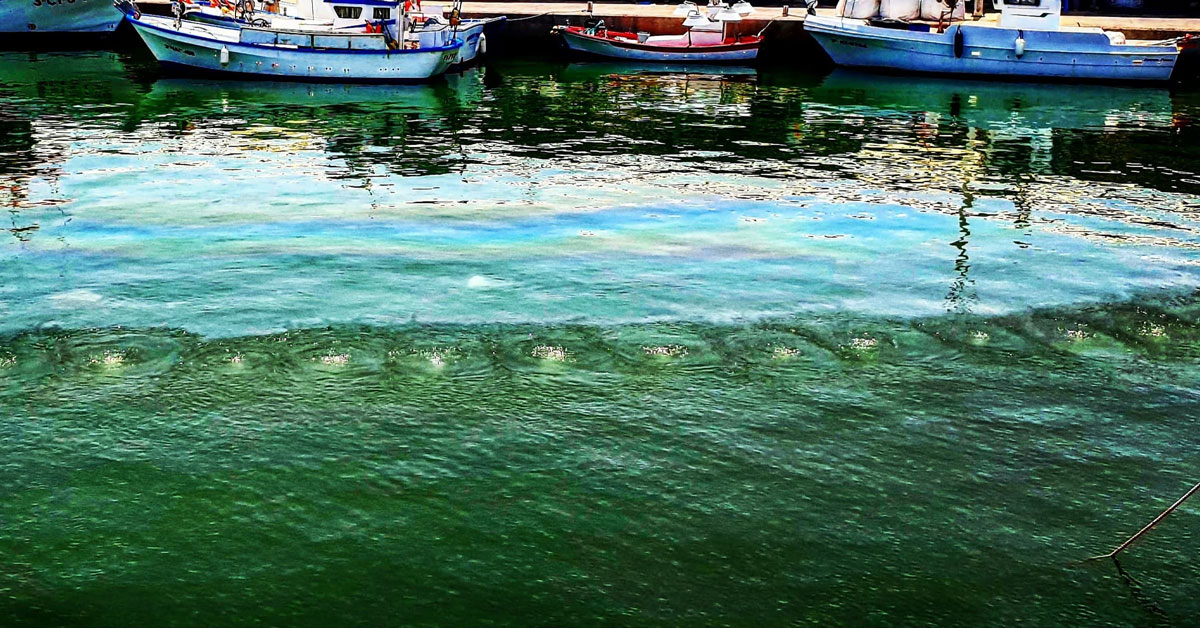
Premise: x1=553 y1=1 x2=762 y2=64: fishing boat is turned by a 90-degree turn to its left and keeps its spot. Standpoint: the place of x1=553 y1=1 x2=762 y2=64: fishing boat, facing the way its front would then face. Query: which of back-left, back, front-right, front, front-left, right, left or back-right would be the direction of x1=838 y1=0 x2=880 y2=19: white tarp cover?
left

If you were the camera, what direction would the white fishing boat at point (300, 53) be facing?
facing to the left of the viewer

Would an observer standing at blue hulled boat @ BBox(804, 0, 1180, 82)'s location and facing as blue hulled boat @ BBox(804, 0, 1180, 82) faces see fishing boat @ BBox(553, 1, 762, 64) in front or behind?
in front

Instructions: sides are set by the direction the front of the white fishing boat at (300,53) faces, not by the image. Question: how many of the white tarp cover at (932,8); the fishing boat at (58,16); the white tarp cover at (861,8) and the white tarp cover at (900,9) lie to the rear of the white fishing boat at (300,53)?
3

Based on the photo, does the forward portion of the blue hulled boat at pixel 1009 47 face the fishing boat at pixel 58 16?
yes

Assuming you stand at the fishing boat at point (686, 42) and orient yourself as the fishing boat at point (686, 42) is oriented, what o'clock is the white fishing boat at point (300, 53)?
The white fishing boat is roughly at 11 o'clock from the fishing boat.

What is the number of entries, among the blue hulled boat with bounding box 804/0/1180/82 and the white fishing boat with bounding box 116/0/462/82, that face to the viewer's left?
2

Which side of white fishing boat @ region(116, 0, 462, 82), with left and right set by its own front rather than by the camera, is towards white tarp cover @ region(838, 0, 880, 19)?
back

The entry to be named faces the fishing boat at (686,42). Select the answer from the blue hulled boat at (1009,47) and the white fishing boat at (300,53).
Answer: the blue hulled boat

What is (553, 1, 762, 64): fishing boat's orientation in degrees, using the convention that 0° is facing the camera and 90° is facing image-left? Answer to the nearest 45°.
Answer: approximately 90°

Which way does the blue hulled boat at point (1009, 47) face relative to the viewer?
to the viewer's left
